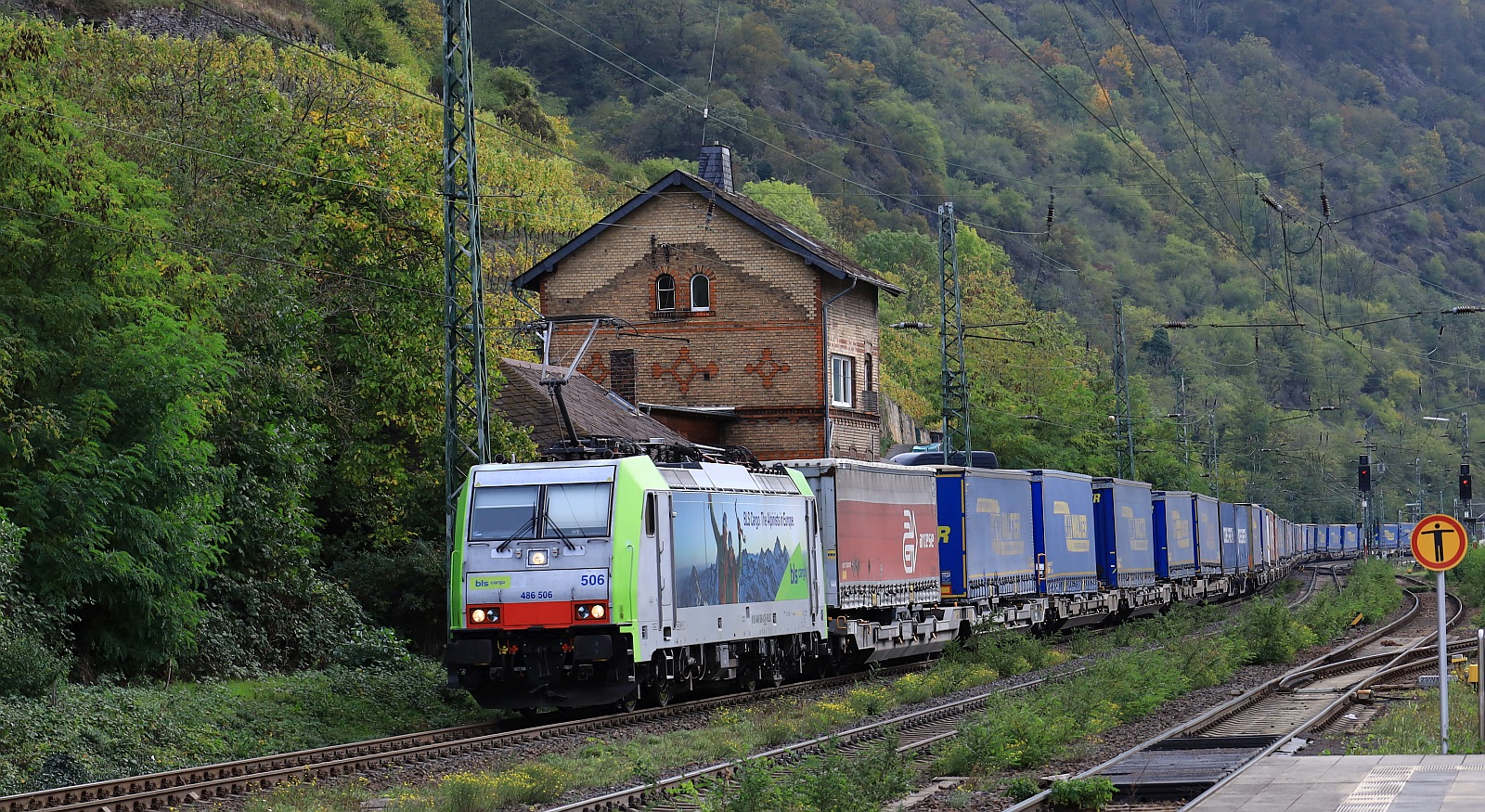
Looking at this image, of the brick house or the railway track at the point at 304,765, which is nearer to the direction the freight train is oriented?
the railway track

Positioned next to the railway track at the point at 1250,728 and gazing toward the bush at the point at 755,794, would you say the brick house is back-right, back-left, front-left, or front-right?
back-right

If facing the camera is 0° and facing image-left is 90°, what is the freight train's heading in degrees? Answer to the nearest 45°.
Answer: approximately 45°

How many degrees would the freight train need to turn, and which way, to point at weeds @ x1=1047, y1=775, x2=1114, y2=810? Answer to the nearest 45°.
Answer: approximately 90° to its left

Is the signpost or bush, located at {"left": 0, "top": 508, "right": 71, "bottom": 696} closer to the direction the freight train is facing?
the bush

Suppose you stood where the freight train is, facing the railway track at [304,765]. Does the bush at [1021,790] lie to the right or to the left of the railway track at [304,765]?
left

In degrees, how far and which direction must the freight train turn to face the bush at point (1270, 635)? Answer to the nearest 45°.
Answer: approximately 180°

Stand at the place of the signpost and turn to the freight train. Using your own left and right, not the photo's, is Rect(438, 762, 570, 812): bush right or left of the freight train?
left

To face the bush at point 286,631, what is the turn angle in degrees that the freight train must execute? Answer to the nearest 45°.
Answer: approximately 45° to its right
